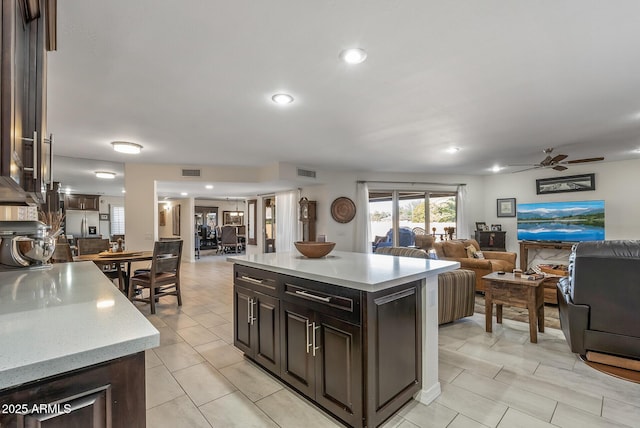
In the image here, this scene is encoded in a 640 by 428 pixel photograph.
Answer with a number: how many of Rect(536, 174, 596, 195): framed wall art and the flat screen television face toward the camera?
2

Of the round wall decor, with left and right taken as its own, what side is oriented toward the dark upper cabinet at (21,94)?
front

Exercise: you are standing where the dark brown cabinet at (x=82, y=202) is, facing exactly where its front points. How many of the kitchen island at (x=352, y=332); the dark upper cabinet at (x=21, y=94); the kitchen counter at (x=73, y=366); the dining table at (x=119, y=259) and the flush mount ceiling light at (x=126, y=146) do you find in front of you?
5

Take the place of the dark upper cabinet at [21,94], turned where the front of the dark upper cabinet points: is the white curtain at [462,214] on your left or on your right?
on your left

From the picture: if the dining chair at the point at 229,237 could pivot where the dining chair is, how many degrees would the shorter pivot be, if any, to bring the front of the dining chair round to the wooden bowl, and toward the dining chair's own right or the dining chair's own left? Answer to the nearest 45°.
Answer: approximately 135° to the dining chair's own right

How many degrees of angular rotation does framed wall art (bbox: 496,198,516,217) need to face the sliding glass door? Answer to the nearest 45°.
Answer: approximately 45° to its right

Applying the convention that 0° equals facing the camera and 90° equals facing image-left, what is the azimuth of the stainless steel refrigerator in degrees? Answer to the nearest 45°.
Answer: approximately 0°

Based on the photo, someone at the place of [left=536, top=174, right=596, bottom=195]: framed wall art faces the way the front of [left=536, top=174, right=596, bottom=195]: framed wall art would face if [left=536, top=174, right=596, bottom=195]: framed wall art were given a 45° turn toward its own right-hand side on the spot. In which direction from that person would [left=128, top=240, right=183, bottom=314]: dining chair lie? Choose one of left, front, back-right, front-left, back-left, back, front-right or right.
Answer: front

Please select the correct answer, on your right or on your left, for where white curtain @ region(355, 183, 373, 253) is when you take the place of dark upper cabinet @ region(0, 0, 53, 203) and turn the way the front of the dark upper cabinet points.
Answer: on your left

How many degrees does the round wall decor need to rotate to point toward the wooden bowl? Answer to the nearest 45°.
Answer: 0° — it already faces it

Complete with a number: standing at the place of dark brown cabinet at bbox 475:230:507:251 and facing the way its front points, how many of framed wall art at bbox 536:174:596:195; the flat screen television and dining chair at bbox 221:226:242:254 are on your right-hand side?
1
